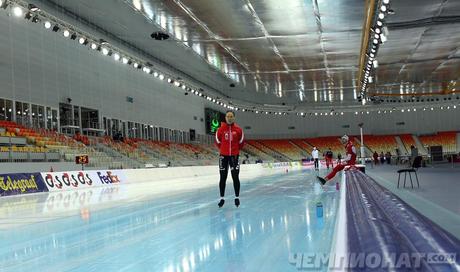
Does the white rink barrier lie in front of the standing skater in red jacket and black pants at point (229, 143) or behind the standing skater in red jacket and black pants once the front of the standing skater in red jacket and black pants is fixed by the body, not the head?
behind

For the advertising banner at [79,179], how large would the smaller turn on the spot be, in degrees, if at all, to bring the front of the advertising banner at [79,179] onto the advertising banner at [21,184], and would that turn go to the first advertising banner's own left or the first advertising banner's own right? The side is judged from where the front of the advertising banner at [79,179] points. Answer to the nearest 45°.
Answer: approximately 90° to the first advertising banner's own right

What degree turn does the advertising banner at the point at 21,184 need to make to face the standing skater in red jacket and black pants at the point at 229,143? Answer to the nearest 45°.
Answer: approximately 45° to its right

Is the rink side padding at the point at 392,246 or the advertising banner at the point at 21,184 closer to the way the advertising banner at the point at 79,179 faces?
the rink side padding

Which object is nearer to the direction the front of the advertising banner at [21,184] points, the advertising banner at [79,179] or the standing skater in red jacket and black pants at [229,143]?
the standing skater in red jacket and black pants

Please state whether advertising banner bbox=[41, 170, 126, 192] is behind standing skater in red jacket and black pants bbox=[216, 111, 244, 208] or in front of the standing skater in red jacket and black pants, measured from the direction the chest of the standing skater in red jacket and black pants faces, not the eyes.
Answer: behind

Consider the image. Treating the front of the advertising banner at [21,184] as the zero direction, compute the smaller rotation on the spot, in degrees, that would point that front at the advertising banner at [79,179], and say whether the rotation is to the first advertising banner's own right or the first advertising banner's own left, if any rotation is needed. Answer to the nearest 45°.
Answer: approximately 90° to the first advertising banner's own left

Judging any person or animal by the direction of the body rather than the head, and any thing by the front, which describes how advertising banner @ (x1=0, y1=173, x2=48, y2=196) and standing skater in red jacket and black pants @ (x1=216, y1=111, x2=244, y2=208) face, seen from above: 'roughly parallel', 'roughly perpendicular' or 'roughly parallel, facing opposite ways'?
roughly perpendicular

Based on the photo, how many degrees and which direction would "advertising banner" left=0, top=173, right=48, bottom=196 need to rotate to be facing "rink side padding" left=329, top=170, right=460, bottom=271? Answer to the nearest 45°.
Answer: approximately 45° to its right

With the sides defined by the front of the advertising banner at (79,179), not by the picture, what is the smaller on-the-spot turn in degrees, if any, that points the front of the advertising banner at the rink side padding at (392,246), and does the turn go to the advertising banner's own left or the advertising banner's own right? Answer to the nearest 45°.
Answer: approximately 45° to the advertising banner's own right

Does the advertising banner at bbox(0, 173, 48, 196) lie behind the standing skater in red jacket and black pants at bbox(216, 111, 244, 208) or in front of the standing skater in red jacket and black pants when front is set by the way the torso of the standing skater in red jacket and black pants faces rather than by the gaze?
behind
